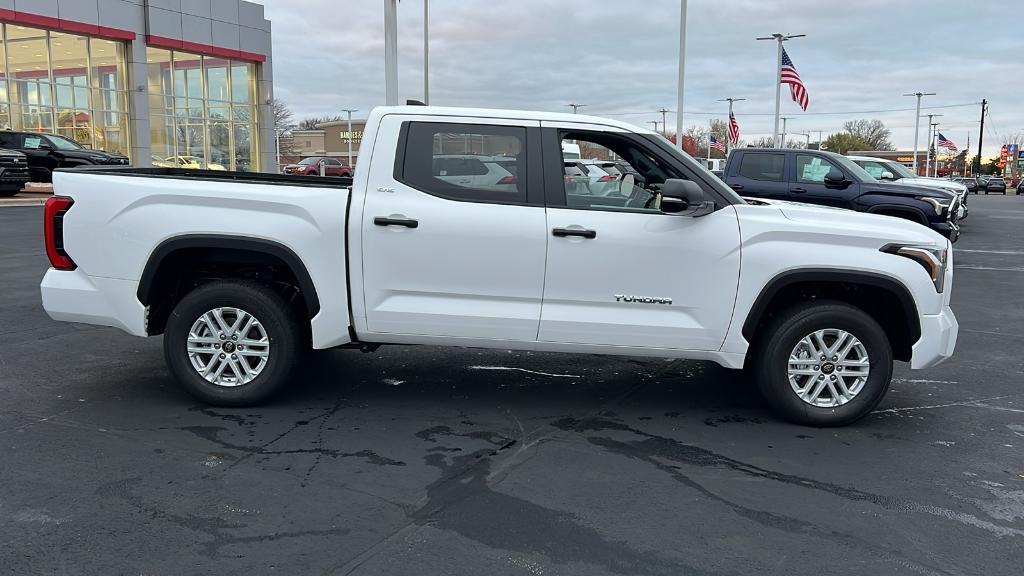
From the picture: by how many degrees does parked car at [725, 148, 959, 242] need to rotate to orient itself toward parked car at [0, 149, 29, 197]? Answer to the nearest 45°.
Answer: approximately 135° to its right

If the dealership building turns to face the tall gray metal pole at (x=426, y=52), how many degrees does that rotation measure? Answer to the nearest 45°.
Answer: approximately 45° to its left

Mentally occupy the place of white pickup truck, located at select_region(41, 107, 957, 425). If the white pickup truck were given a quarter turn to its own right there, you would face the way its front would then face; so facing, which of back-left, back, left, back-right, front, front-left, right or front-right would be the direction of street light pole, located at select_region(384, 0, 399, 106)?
back

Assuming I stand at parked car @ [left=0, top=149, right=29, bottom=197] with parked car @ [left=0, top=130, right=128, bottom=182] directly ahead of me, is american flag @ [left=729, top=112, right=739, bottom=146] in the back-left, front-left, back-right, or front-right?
front-right

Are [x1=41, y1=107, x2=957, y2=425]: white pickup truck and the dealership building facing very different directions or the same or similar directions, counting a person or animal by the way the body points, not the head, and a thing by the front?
same or similar directions

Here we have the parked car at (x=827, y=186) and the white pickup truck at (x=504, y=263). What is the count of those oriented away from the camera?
0

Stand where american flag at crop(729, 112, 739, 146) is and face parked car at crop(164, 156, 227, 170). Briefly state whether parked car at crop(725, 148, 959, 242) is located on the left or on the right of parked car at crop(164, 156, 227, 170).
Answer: left

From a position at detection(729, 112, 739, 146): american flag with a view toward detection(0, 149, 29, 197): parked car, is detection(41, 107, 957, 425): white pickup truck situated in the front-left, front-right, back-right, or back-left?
front-left

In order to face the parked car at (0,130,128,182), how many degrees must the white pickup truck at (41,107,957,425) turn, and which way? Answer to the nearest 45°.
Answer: approximately 135° to its left

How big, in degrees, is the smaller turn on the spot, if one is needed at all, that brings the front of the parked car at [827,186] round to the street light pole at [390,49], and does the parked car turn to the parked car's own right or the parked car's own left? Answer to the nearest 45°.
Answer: approximately 135° to the parked car's own right

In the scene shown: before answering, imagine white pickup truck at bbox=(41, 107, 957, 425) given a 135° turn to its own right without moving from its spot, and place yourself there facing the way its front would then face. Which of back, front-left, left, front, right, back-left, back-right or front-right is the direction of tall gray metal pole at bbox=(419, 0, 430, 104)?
back-right

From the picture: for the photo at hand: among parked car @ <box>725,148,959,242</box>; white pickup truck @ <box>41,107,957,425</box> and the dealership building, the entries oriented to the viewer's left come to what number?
0

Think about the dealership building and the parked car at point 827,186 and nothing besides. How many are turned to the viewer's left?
0

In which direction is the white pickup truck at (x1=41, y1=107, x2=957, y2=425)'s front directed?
to the viewer's right

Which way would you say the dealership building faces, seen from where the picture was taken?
facing the viewer and to the right of the viewer

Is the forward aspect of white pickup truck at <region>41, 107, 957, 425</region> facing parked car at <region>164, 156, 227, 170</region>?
no
